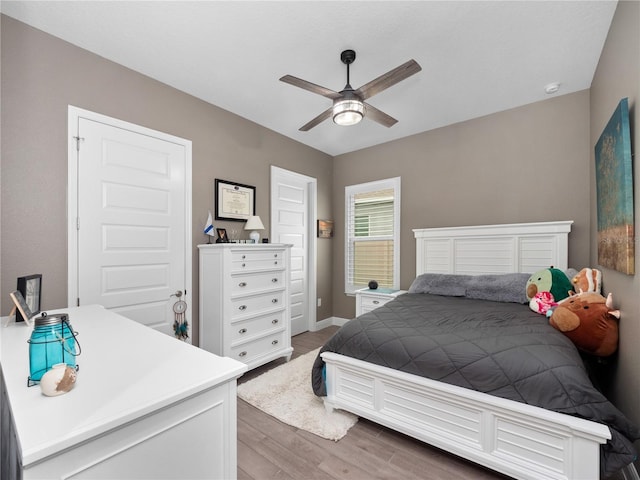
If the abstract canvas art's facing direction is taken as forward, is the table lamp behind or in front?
in front

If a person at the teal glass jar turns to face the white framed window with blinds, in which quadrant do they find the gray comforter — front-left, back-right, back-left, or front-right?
front-right

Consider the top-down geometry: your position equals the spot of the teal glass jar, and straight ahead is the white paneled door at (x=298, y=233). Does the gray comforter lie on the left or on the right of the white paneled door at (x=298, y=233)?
right

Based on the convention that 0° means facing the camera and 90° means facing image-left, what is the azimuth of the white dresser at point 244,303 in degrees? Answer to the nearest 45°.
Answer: approximately 315°

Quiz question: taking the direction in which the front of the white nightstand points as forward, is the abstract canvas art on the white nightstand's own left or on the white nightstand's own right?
on the white nightstand's own left

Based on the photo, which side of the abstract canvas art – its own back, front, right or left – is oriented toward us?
left

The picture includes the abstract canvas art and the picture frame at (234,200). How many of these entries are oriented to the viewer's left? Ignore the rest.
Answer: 1

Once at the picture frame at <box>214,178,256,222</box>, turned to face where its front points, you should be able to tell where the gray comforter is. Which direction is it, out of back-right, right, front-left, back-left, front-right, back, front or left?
front

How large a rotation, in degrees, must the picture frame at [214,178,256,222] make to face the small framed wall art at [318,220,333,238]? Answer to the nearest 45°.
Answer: approximately 90° to its left

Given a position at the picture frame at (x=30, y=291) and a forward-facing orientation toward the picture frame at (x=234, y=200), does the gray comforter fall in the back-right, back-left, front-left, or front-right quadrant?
front-right

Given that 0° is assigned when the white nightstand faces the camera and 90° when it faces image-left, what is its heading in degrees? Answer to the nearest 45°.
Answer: approximately 45°

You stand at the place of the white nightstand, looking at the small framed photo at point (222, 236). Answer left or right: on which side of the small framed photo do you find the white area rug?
left

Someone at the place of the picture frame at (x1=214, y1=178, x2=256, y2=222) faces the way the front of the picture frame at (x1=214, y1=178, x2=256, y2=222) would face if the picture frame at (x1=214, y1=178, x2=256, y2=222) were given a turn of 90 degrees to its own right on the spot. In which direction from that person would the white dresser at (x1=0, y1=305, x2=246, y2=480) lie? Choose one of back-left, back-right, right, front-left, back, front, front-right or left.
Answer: front-left

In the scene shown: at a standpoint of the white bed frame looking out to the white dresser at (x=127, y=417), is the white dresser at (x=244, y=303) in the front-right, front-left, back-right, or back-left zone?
front-right

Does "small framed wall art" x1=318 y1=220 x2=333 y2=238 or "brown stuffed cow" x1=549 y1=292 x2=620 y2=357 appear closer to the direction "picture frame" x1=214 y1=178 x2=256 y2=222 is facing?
the brown stuffed cow

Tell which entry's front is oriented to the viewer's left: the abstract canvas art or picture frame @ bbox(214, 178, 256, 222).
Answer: the abstract canvas art

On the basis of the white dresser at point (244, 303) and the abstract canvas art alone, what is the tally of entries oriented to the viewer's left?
1

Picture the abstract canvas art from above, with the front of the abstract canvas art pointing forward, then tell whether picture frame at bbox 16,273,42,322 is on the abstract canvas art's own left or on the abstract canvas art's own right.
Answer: on the abstract canvas art's own left
